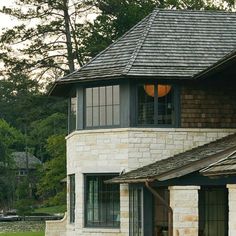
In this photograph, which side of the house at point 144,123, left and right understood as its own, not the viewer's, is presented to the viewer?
front
